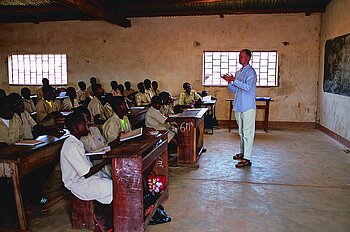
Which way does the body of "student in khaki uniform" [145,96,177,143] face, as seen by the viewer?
to the viewer's right

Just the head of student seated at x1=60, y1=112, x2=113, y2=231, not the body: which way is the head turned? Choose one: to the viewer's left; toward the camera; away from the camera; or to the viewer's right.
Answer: to the viewer's right

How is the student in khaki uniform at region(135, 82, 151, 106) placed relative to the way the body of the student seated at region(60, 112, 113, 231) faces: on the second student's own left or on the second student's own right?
on the second student's own left

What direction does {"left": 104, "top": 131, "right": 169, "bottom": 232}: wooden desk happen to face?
to the viewer's left

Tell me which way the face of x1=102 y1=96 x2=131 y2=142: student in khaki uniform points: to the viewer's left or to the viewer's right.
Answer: to the viewer's right

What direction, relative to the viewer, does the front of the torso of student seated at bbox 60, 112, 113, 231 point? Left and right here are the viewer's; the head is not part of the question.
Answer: facing to the right of the viewer
